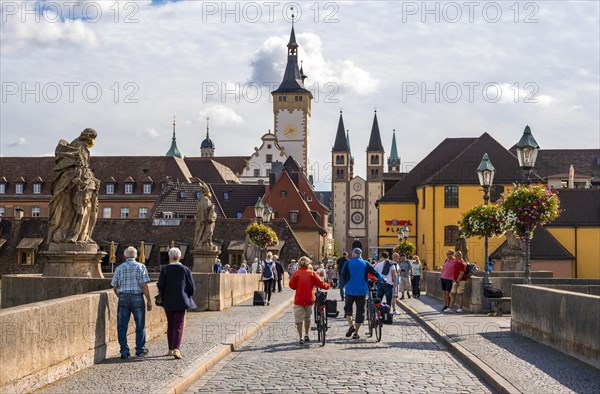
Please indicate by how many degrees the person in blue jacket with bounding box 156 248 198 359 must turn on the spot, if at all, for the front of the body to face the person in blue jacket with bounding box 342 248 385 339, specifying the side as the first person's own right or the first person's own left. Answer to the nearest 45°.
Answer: approximately 45° to the first person's own right

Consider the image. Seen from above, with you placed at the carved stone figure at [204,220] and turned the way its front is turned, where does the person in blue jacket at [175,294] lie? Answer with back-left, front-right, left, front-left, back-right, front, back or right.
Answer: right

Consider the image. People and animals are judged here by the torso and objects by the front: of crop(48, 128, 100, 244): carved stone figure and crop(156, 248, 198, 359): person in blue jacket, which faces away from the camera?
the person in blue jacket

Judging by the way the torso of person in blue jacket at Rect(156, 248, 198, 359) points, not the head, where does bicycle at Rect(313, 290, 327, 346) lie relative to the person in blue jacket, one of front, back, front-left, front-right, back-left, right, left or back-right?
front-right

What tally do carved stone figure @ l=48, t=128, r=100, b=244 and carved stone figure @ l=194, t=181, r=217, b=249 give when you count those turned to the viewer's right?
2

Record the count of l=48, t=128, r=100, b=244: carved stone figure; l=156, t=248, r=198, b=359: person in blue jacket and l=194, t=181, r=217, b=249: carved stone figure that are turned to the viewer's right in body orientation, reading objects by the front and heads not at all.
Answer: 2

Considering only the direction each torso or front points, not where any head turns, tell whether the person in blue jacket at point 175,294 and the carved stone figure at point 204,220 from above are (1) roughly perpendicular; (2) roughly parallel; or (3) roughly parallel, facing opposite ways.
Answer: roughly perpendicular

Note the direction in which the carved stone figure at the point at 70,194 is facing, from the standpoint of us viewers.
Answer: facing to the right of the viewer

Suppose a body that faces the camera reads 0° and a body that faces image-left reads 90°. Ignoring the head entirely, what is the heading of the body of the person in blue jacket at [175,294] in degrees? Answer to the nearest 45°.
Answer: approximately 180°

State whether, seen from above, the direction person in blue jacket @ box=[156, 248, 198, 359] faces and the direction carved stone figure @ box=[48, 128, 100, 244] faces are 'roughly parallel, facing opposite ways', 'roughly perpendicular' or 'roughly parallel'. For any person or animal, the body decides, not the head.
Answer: roughly perpendicular

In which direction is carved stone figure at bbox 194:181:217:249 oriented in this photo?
to the viewer's right

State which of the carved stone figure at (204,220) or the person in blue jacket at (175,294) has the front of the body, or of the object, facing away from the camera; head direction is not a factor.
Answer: the person in blue jacket

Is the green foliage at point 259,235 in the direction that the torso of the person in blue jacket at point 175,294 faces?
yes
